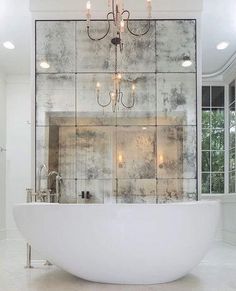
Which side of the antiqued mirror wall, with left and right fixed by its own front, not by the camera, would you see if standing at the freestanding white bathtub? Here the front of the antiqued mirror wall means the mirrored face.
front

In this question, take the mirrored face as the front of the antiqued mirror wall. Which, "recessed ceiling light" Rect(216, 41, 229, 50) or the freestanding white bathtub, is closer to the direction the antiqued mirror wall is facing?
the freestanding white bathtub

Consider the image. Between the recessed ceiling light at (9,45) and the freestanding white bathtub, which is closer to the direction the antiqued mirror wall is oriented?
the freestanding white bathtub

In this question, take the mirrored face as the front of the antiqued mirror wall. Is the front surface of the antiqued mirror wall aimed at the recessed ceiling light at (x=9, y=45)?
no

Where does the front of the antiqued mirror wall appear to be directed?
toward the camera

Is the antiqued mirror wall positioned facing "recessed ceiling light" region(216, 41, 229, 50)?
no

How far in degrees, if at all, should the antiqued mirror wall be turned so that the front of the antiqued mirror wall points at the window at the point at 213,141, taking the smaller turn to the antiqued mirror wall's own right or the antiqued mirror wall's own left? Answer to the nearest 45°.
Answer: approximately 135° to the antiqued mirror wall's own left

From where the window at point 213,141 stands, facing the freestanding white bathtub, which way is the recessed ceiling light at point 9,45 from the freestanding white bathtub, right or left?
right
